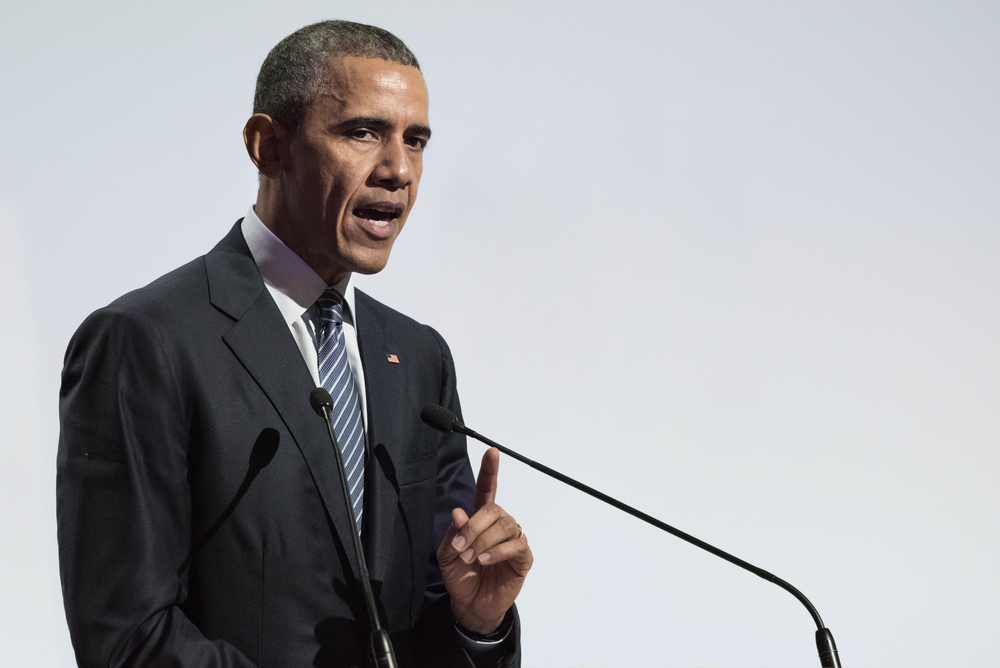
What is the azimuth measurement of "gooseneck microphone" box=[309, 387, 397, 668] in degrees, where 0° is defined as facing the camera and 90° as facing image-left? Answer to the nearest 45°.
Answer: approximately 135°

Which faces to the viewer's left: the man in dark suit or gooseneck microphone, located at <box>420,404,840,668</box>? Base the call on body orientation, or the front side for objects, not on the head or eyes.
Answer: the gooseneck microphone

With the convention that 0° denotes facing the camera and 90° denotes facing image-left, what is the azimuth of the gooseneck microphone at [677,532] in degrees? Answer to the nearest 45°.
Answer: approximately 90°

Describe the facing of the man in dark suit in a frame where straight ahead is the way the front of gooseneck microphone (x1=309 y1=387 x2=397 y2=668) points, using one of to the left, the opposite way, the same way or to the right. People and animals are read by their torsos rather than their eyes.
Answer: the opposite way

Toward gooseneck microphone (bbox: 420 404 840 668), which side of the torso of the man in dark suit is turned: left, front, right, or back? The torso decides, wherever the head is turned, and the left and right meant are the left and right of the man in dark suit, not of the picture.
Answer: front

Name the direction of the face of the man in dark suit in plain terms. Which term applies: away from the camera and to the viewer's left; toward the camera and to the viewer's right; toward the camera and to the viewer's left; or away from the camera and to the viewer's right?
toward the camera and to the viewer's right

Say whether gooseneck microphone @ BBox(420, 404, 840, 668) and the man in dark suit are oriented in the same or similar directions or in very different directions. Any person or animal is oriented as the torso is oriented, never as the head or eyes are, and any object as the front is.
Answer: very different directions

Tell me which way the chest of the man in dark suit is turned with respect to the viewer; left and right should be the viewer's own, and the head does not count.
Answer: facing the viewer and to the right of the viewer

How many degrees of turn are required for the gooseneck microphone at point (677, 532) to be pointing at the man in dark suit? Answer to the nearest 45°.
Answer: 0° — it already faces them

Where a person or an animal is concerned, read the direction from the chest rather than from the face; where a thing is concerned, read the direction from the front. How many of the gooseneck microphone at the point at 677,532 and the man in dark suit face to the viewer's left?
1
